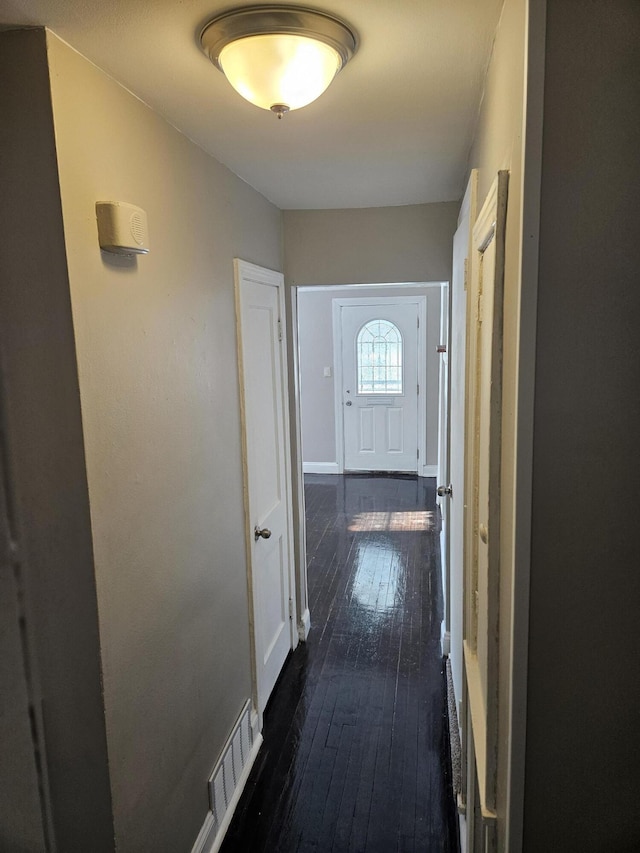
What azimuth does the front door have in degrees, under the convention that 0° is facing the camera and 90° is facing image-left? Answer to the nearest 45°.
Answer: approximately 0°

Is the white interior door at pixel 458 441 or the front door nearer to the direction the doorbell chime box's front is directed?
the white interior door

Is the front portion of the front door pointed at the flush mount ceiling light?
yes

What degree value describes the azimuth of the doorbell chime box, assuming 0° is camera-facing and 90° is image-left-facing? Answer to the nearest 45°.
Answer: approximately 315°

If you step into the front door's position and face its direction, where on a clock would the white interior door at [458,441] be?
The white interior door is roughly at 12 o'clock from the front door.

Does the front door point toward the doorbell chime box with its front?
yes

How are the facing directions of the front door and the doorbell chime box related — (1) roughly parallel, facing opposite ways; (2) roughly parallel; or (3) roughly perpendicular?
roughly perpendicular
